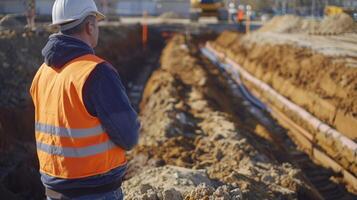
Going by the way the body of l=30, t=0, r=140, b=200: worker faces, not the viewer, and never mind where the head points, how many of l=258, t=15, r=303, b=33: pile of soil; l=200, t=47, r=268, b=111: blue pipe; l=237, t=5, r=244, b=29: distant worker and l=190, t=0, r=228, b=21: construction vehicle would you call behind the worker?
0

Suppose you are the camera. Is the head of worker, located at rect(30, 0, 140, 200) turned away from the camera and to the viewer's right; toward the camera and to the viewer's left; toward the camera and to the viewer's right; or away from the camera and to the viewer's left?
away from the camera and to the viewer's right

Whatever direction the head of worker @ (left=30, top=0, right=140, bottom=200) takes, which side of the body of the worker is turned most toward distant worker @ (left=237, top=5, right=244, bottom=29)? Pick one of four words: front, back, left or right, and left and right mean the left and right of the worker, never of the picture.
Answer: front

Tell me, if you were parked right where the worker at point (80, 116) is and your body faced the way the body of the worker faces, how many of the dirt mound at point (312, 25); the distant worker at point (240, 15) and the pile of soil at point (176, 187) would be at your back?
0

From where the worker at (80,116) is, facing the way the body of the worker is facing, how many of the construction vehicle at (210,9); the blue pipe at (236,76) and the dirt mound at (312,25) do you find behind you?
0

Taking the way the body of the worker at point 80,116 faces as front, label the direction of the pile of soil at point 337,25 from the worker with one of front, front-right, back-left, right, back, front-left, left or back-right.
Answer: front

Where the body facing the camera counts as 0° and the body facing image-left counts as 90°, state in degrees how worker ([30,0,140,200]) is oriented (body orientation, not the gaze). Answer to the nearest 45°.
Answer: approximately 225°

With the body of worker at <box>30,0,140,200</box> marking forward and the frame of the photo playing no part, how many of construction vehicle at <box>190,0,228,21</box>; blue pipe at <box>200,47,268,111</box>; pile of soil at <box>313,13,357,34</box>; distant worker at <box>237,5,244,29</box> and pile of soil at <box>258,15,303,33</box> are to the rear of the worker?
0

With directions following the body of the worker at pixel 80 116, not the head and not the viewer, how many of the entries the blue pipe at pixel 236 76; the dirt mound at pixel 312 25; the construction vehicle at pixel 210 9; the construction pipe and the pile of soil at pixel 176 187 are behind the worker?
0

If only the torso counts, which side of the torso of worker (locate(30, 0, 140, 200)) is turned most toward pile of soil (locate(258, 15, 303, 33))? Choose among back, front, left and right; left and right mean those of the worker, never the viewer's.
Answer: front

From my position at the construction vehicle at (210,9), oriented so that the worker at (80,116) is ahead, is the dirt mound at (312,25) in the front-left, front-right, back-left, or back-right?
front-left

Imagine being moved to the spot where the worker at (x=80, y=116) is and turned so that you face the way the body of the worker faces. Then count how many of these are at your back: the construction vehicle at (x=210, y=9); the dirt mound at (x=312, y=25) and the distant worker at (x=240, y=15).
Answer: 0

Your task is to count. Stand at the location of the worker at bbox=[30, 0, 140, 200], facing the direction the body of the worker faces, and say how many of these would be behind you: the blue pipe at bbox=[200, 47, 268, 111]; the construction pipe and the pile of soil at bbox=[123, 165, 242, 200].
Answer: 0

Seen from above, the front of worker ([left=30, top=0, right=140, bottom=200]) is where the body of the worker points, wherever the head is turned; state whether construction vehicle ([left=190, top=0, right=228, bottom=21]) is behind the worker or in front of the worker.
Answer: in front

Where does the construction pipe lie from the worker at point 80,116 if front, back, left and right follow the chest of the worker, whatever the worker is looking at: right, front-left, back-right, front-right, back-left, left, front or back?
front

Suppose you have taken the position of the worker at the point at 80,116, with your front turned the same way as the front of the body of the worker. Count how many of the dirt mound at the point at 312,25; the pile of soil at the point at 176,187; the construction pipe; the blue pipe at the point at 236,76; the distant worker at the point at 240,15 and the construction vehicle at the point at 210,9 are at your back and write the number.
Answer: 0
